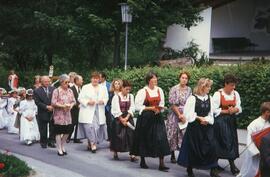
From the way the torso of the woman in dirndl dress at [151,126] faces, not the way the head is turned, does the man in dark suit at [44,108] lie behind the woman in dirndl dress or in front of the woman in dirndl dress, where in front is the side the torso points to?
behind

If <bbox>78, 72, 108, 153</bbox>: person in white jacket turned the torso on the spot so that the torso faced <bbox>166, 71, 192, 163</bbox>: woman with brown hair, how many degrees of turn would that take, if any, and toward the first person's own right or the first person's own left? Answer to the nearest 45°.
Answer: approximately 45° to the first person's own left

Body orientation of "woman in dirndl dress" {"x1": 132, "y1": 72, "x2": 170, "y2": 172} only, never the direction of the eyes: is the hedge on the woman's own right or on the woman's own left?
on the woman's own left

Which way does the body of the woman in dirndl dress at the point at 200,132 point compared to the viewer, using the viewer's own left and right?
facing the viewer and to the right of the viewer

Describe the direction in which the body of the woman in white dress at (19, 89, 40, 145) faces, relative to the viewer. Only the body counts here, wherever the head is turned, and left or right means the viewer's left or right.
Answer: facing the viewer
